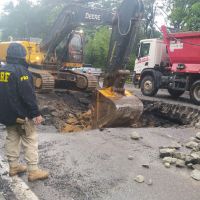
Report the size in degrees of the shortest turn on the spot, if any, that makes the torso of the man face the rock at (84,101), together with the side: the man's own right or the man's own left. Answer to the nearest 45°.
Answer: approximately 45° to the man's own left

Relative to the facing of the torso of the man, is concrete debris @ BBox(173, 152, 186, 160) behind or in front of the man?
in front

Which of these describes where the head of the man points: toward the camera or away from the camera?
away from the camera

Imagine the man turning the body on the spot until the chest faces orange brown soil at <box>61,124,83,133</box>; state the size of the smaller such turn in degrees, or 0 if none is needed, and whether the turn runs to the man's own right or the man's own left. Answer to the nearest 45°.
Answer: approximately 45° to the man's own left

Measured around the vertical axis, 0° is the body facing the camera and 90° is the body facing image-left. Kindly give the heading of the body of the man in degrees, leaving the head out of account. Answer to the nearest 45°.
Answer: approximately 225°

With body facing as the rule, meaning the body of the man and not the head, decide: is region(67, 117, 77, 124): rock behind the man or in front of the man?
in front

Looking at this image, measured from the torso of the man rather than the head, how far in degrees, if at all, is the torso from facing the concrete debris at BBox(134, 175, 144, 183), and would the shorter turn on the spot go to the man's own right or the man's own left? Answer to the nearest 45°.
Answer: approximately 45° to the man's own right

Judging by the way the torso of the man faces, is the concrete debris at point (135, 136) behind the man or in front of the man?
in front
